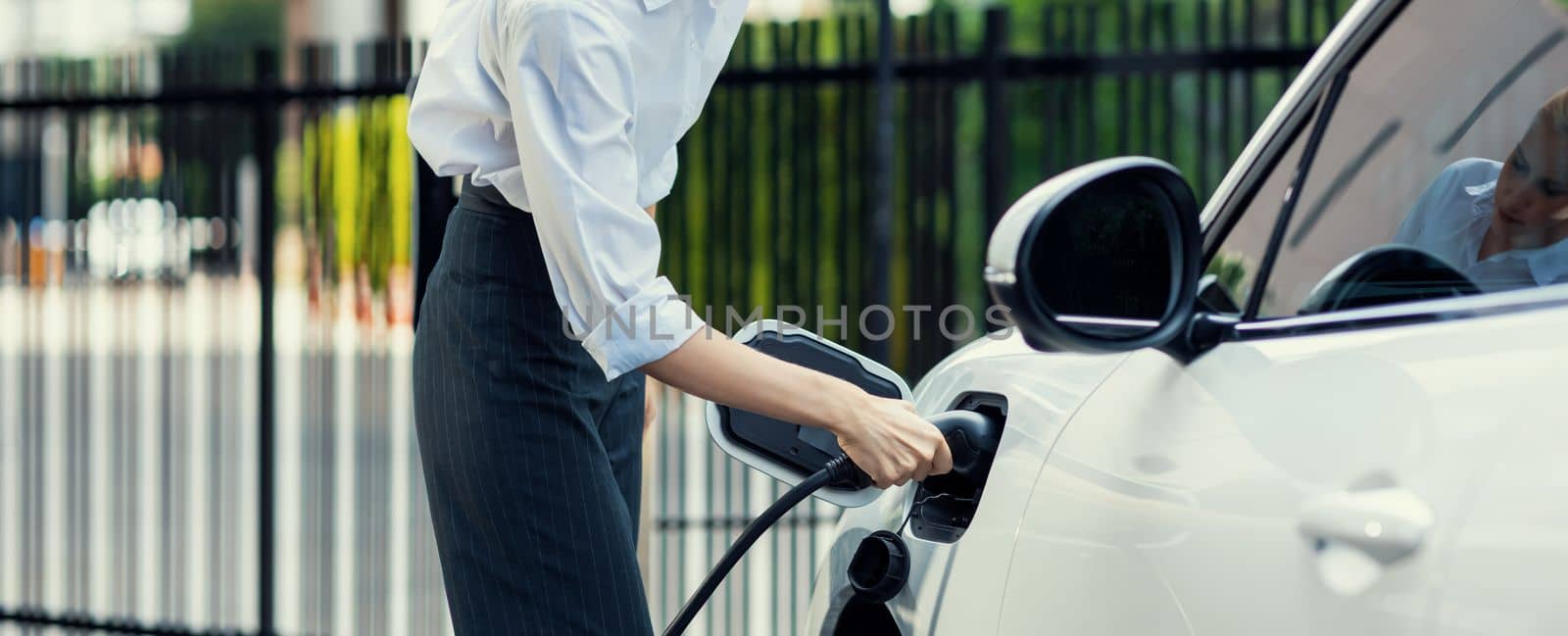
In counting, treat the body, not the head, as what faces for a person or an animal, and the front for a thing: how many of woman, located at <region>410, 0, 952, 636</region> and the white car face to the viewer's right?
1

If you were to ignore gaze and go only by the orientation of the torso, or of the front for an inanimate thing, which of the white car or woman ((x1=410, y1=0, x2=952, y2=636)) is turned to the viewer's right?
the woman

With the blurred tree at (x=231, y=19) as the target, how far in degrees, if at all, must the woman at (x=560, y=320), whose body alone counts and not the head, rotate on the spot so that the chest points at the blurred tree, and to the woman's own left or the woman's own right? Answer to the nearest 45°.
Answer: approximately 90° to the woman's own left

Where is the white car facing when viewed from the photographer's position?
facing away from the viewer and to the left of the viewer

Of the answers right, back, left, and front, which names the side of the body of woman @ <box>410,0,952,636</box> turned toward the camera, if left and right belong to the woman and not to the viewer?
right
